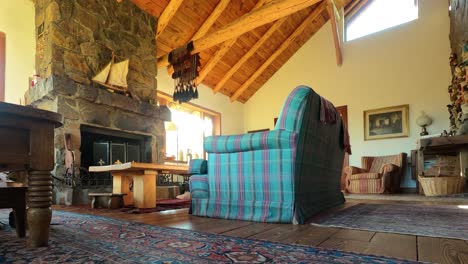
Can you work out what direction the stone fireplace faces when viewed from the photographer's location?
facing the viewer and to the right of the viewer

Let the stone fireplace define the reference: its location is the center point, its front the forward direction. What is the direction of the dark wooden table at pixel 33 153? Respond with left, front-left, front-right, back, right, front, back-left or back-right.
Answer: front-right

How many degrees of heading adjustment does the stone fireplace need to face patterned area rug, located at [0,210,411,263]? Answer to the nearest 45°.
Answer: approximately 45° to its right

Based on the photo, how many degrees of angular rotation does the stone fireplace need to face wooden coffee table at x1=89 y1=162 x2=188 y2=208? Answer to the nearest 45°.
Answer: approximately 45° to its right

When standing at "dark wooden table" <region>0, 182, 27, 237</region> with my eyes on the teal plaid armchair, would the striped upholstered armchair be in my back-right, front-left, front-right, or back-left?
front-left

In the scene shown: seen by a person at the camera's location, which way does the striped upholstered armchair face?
facing the viewer and to the left of the viewer

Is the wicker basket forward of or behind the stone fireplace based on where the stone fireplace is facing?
forward

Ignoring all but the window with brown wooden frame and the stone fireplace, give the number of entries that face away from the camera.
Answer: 0

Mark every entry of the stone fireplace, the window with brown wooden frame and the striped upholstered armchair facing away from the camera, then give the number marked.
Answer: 0

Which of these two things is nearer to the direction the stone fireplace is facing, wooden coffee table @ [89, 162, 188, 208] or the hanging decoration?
the wooden coffee table

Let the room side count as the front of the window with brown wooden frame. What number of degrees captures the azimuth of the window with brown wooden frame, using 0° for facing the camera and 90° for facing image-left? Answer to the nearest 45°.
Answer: approximately 315°
